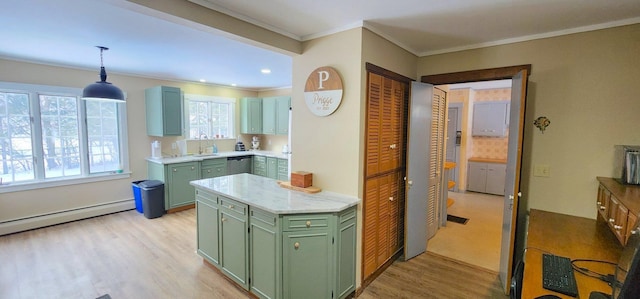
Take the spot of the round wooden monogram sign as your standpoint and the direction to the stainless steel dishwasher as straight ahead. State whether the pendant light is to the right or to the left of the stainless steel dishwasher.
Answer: left

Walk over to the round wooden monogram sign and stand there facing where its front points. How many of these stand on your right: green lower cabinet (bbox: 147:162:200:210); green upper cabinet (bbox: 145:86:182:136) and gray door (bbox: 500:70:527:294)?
2

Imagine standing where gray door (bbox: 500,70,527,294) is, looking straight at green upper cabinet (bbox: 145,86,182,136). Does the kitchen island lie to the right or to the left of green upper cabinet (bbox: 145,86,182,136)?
left

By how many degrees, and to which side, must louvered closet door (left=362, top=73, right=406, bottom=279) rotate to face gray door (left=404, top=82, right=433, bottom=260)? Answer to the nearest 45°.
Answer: approximately 90° to its left

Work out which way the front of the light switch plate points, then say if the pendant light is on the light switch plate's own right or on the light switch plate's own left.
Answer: on the light switch plate's own right

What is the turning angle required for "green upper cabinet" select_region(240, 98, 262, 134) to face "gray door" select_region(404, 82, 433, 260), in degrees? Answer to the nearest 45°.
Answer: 0° — it already faces it

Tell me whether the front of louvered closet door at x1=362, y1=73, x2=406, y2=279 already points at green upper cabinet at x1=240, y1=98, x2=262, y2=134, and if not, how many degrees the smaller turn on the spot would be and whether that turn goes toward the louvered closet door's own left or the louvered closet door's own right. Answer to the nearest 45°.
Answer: approximately 180°

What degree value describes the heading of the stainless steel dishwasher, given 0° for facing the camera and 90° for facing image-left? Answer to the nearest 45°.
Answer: approximately 315°

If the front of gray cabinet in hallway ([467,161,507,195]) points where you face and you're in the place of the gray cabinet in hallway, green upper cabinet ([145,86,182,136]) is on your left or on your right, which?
on your right

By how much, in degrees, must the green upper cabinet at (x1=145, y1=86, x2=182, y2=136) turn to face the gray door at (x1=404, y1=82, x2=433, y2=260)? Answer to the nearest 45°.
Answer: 0° — it already faces it

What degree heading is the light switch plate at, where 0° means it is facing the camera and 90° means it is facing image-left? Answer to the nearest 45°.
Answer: approximately 0°

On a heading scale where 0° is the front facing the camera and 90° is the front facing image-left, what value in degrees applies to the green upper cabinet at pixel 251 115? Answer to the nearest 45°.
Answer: approximately 315°
